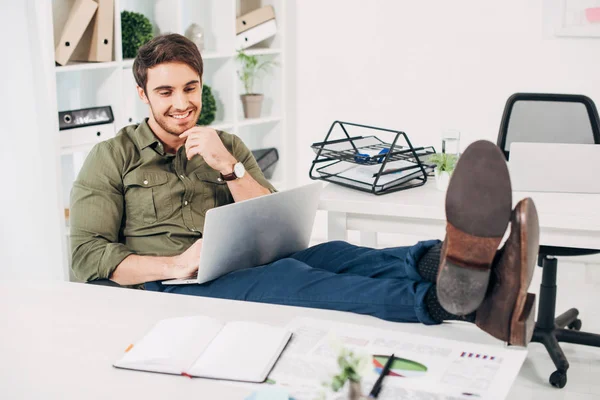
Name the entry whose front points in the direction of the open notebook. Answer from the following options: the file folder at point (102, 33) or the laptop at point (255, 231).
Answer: the file folder

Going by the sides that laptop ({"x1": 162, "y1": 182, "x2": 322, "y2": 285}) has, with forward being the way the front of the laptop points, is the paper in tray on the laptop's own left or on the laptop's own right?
on the laptop's own right

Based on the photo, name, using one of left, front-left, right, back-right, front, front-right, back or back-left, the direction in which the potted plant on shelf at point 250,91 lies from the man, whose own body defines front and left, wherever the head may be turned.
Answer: back-left

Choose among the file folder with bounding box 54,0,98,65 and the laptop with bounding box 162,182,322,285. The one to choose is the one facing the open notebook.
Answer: the file folder

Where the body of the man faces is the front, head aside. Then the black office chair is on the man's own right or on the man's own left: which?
on the man's own left
